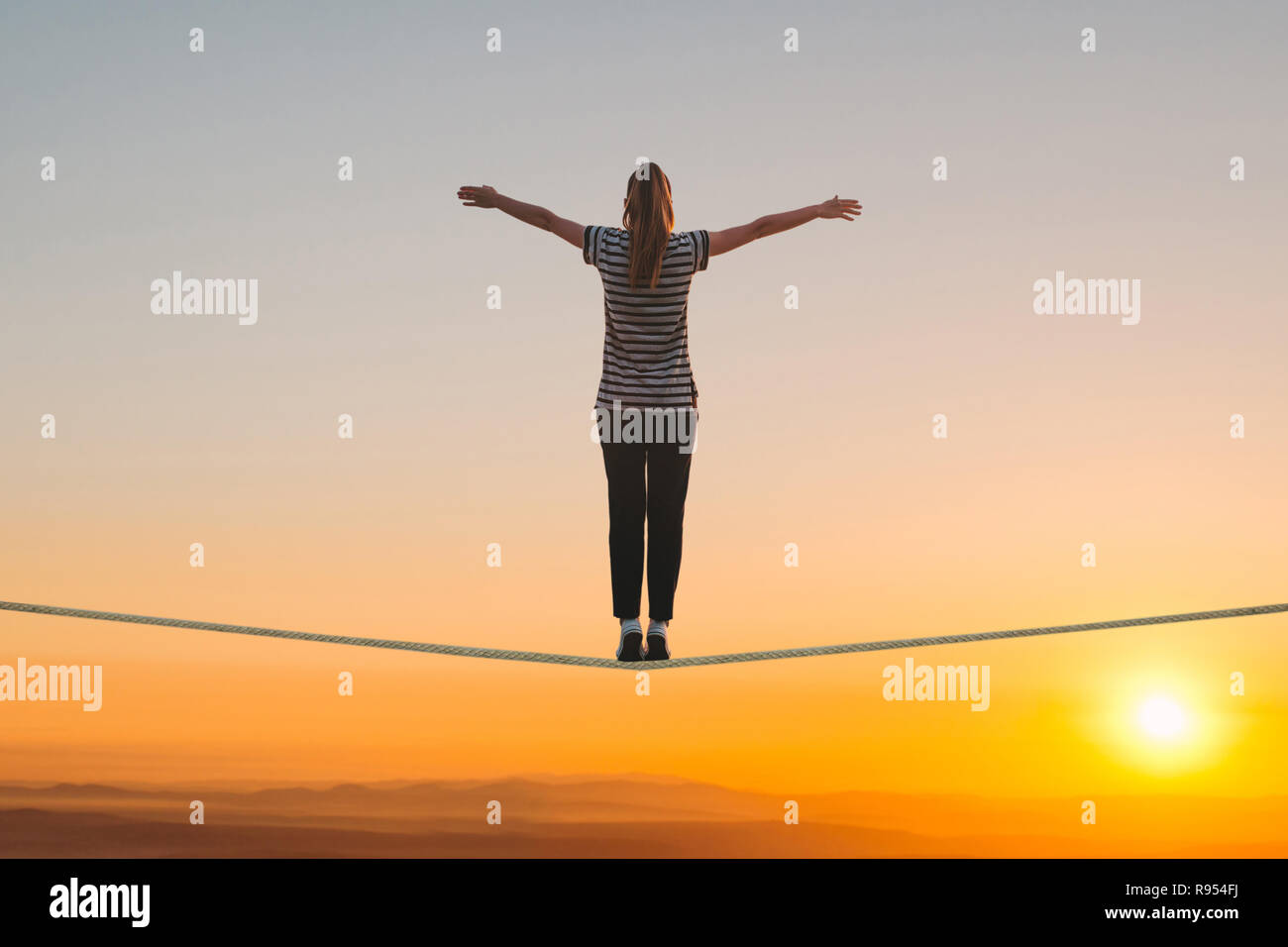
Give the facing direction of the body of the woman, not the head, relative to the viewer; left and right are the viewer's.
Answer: facing away from the viewer

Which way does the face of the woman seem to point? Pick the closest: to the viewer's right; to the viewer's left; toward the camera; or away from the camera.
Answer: away from the camera
